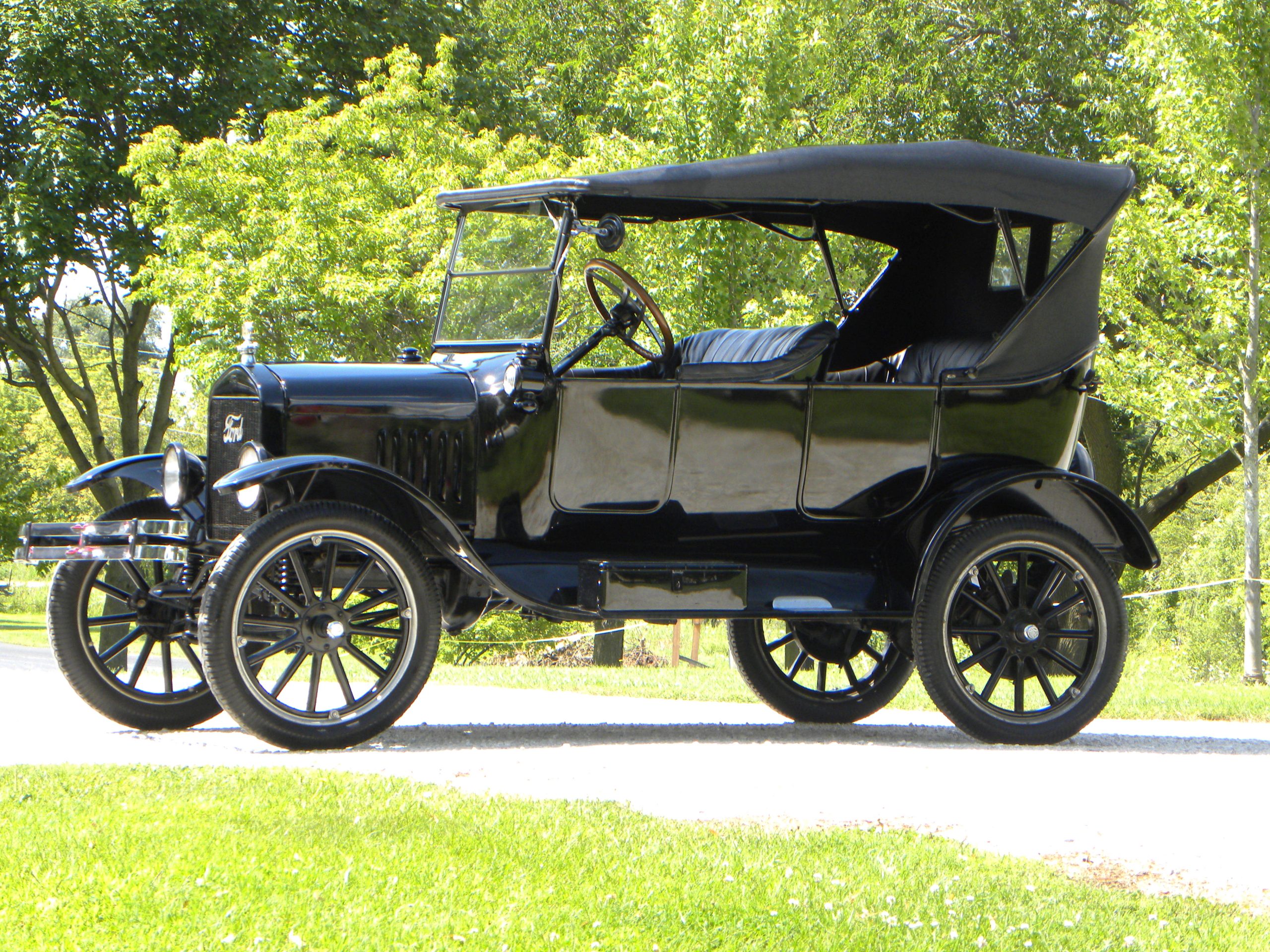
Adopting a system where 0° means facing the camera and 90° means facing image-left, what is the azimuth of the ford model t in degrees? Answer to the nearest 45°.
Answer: approximately 45°

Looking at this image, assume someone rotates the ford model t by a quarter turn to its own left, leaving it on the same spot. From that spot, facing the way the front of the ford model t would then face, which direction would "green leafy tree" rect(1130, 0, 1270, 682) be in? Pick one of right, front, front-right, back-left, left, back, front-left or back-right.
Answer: left

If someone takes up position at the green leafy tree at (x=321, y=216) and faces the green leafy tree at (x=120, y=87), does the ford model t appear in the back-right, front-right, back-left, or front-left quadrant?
back-left

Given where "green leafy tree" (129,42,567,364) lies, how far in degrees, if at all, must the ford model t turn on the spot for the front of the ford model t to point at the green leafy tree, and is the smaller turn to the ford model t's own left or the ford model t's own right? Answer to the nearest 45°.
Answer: approximately 135° to the ford model t's own right

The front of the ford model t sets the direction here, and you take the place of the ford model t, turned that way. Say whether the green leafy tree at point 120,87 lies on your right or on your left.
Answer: on your right
